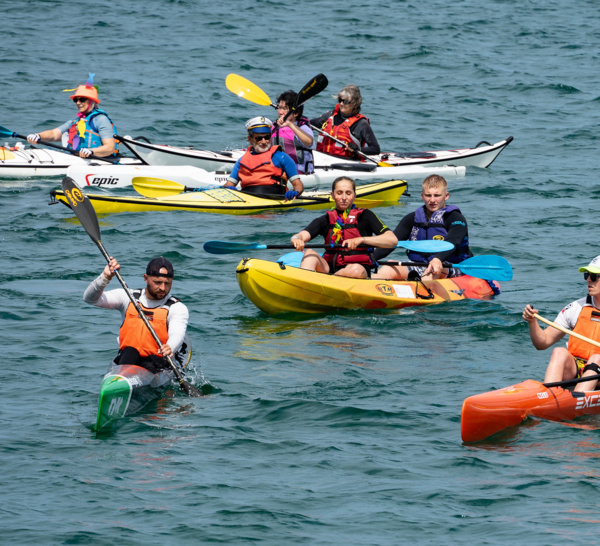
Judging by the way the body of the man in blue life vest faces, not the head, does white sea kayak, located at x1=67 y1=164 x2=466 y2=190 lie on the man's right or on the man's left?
on the man's right

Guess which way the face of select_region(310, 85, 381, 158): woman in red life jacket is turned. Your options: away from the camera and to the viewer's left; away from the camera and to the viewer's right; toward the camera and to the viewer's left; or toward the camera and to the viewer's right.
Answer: toward the camera and to the viewer's left

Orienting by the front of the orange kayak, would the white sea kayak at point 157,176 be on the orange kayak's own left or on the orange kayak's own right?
on the orange kayak's own right

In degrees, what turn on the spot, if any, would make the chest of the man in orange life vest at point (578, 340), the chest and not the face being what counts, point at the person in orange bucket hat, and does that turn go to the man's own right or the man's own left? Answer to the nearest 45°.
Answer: approximately 90° to the man's own right

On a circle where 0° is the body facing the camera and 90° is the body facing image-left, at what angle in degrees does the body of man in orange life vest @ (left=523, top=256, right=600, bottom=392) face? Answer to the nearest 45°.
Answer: approximately 45°

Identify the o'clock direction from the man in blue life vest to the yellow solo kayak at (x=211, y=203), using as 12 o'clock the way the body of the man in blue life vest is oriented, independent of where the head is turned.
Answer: The yellow solo kayak is roughly at 3 o'clock from the man in blue life vest.

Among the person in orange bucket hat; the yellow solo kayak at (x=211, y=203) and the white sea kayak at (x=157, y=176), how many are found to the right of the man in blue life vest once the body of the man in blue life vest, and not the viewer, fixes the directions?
3

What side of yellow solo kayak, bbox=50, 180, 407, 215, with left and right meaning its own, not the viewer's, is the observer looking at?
left

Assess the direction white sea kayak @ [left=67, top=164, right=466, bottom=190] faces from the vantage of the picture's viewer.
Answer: facing to the left of the viewer

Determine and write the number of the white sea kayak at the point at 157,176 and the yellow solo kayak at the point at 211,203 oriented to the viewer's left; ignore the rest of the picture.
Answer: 2

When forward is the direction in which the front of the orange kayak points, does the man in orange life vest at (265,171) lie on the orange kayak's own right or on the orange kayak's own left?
on the orange kayak's own right

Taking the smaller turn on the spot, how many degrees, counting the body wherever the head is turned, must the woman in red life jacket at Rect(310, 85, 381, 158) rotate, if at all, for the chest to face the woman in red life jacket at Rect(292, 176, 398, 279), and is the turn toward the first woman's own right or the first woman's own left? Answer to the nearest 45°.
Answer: approximately 45° to the first woman's own left

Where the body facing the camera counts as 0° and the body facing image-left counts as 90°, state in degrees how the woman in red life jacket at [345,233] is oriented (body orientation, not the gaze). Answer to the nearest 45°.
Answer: approximately 45°

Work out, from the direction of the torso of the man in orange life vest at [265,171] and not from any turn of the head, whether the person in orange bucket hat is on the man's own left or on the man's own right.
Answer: on the man's own right

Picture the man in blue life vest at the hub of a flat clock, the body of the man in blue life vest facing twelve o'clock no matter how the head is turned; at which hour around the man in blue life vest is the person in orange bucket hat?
The person in orange bucket hat is roughly at 3 o'clock from the man in blue life vest.

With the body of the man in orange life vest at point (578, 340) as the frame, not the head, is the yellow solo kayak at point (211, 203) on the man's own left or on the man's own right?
on the man's own right
